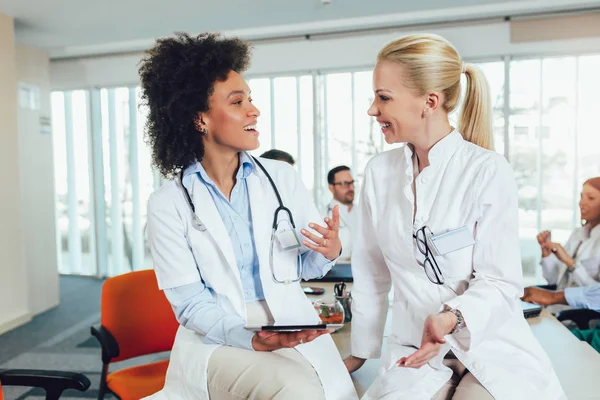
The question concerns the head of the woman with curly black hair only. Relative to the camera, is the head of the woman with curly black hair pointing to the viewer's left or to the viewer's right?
to the viewer's right

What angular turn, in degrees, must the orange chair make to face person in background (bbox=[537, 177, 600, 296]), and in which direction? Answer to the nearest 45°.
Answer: approximately 45° to its left

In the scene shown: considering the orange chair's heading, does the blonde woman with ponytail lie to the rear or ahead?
ahead

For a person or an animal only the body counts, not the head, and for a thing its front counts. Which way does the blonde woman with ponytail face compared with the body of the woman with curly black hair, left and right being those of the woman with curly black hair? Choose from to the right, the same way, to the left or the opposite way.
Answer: to the right

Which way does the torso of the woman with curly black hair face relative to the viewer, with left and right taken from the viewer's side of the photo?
facing the viewer and to the right of the viewer

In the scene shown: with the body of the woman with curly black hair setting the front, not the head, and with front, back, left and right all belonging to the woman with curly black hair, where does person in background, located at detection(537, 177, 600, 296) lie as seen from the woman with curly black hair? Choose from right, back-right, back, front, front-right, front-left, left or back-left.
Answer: left

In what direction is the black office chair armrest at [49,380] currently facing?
to the viewer's right

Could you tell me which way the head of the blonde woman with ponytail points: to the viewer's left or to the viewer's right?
to the viewer's left

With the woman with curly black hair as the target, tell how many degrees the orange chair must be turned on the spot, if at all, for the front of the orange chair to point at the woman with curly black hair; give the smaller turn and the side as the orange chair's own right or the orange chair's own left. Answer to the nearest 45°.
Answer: approximately 45° to the orange chair's own right
